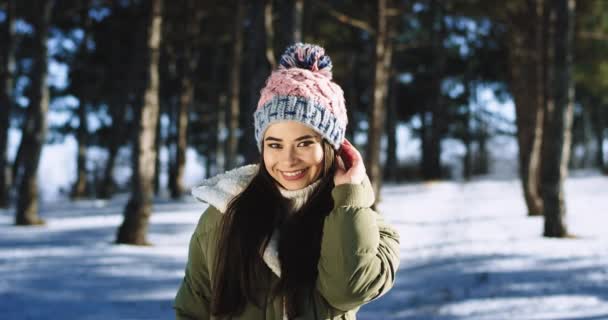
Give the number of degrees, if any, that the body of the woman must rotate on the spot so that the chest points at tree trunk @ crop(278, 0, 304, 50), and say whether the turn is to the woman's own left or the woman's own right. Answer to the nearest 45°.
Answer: approximately 180°

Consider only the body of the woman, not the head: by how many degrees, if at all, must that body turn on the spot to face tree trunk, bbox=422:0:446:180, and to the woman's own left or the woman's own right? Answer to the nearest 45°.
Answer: approximately 180°

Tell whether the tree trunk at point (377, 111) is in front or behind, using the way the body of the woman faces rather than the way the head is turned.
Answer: behind

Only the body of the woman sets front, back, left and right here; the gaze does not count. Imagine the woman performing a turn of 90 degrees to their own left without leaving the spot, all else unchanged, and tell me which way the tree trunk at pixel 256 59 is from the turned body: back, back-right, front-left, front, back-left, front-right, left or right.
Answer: left

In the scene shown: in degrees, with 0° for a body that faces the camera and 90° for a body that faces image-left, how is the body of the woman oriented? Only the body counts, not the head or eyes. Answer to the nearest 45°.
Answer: approximately 0°
